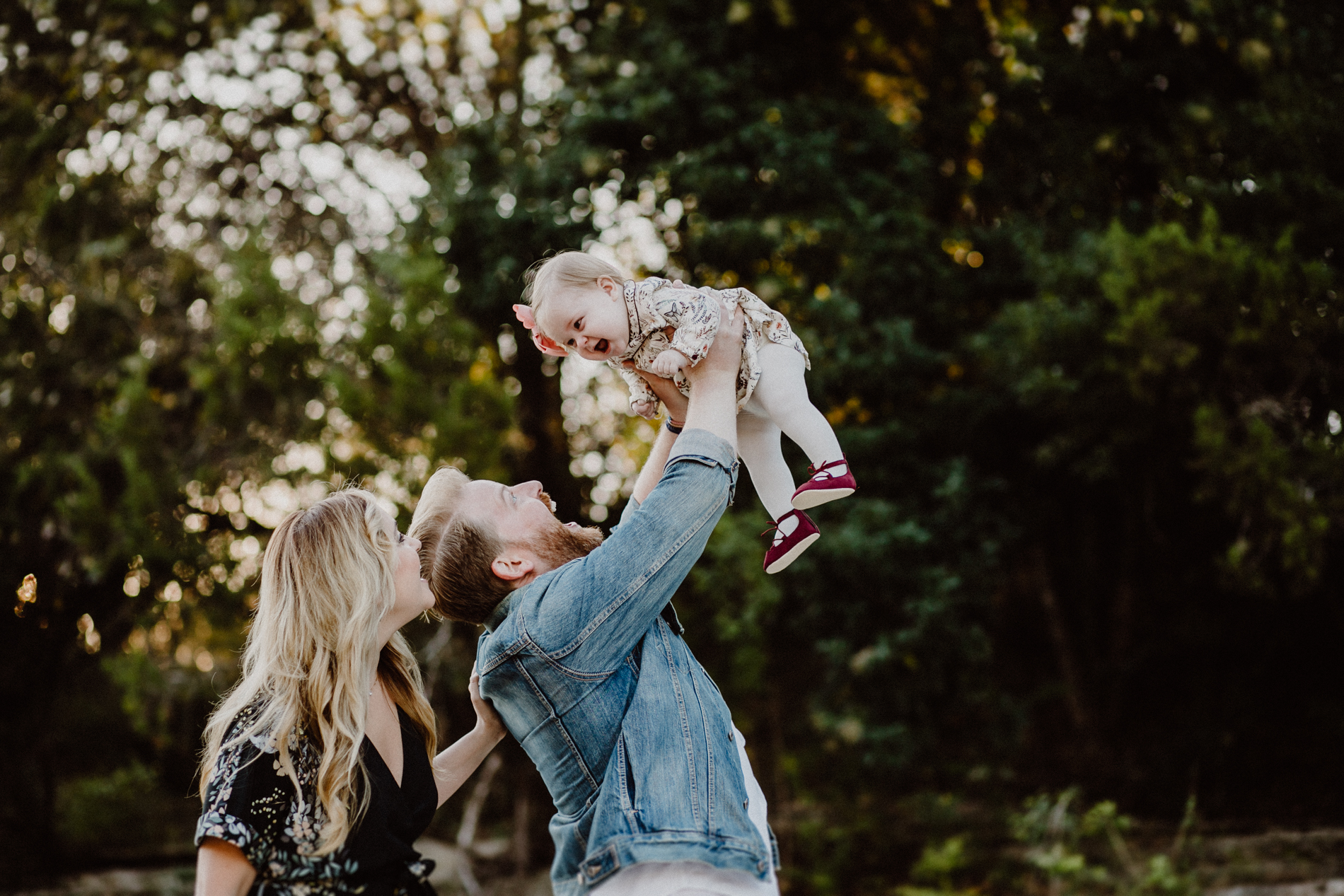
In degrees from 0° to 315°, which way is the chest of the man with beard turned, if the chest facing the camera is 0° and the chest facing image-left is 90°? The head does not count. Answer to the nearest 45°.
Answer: approximately 270°

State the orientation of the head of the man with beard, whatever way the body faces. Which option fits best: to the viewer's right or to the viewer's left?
to the viewer's right
